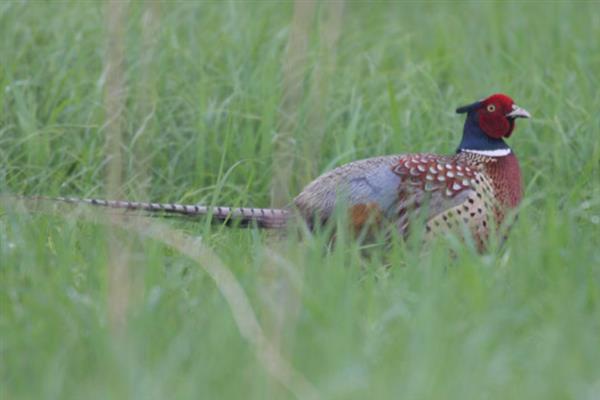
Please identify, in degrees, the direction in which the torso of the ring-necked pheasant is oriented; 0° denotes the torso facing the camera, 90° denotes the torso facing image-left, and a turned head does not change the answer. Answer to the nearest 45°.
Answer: approximately 270°
